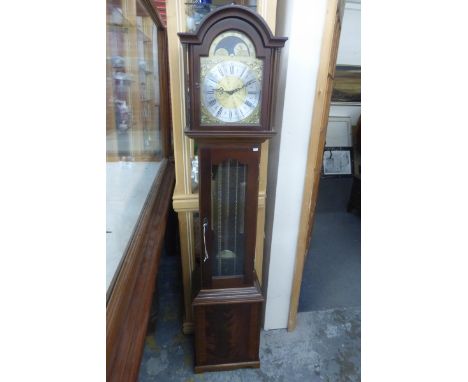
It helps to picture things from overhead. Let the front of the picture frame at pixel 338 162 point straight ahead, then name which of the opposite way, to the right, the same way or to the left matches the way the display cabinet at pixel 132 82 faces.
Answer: to the left

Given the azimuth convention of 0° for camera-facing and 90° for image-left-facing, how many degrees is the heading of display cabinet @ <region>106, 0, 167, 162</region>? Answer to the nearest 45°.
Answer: approximately 315°

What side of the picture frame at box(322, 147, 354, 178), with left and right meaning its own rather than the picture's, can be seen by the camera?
front

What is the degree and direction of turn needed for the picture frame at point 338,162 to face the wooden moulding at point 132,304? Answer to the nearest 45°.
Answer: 0° — it already faces it

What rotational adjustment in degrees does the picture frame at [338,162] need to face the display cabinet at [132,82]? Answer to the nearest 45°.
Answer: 0° — it already faces it

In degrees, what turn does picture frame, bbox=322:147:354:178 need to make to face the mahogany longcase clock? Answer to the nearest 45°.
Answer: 0° — it already faces it

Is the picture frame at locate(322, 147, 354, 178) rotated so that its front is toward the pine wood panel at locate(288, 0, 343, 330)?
yes

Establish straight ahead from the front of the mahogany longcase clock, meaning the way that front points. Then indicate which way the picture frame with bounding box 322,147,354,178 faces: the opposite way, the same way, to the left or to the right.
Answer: the same way

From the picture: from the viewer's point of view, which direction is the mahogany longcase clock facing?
toward the camera

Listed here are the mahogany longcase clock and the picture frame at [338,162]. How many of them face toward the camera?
2
